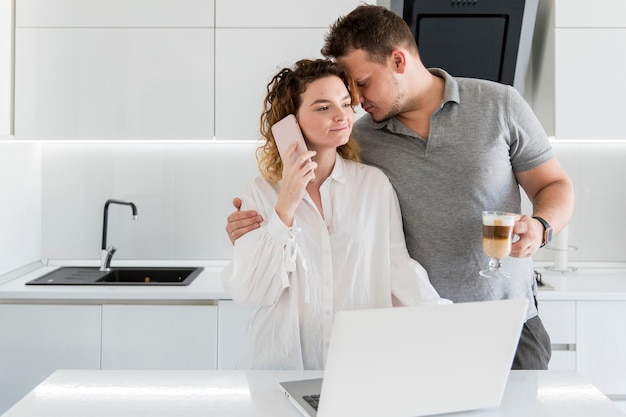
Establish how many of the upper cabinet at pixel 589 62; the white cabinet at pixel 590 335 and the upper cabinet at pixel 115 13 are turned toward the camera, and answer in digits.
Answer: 3

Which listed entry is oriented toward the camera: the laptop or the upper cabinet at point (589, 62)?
the upper cabinet

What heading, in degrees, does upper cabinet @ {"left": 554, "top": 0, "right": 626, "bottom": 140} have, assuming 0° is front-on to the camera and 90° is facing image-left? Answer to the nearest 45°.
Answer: approximately 0°

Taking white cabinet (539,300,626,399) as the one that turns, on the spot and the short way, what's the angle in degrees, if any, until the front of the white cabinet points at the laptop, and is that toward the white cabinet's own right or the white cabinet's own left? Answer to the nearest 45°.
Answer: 0° — it already faces it

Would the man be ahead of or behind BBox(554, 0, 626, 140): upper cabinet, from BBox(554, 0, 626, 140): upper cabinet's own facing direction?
ahead

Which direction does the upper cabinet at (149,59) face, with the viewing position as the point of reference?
facing the viewer

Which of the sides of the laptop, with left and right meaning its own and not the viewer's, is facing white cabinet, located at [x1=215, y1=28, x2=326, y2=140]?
front

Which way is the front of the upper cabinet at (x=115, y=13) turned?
toward the camera

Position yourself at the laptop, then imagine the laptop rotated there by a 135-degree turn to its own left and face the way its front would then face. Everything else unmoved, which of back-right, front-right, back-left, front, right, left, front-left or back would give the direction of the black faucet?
back-right

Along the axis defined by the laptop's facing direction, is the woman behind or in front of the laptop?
in front

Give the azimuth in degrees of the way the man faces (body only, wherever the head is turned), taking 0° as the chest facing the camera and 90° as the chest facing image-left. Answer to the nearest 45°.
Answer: approximately 45°

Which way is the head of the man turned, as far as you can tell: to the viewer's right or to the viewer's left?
to the viewer's left

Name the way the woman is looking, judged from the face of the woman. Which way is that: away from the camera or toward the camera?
toward the camera

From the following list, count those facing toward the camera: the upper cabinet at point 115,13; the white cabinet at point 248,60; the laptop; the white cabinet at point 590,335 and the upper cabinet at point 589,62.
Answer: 4

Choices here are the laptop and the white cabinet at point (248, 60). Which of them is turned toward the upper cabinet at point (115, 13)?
the laptop
